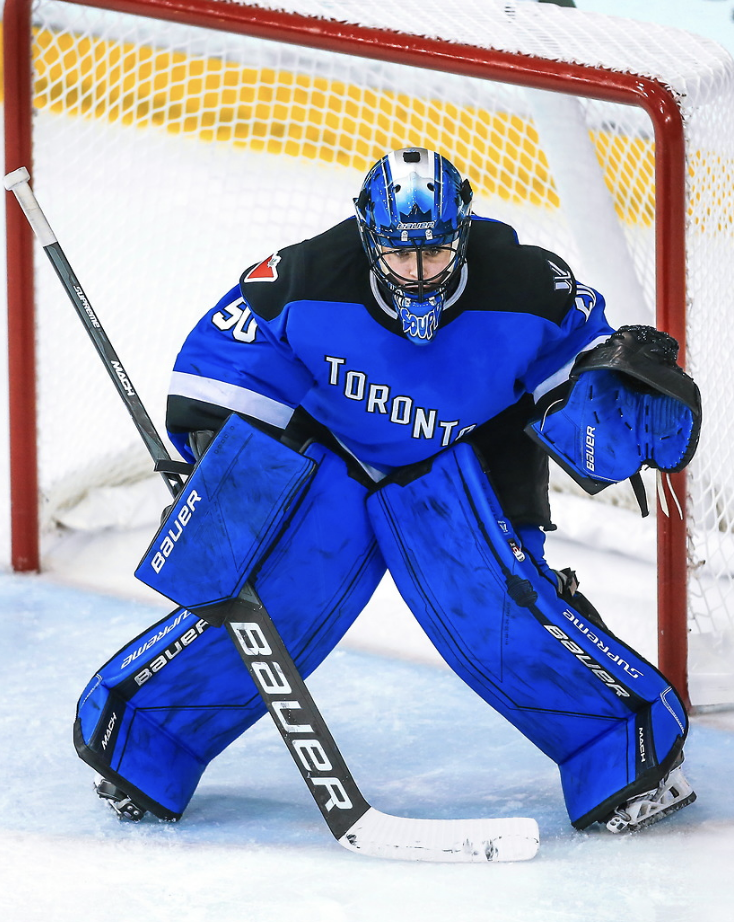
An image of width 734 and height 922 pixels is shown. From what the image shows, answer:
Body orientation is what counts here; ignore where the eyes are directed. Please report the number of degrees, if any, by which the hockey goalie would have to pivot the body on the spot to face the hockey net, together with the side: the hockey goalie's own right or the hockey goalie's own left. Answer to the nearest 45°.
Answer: approximately 180°

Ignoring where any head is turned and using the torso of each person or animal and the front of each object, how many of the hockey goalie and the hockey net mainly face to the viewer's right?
0

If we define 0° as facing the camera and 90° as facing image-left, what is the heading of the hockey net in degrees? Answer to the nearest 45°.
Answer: approximately 45°

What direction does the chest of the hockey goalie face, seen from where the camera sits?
toward the camera
